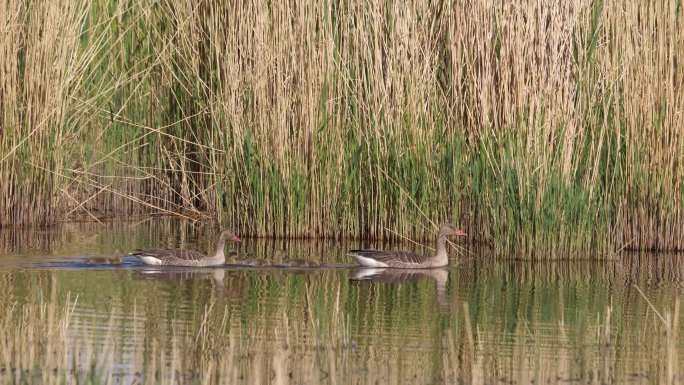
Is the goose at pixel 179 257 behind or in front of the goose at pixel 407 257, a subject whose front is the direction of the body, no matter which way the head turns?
behind

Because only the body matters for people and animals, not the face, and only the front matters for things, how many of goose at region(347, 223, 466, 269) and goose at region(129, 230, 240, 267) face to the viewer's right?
2

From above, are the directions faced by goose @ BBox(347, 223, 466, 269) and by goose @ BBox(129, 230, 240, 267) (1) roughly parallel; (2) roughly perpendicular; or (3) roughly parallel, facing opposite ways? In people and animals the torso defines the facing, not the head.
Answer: roughly parallel

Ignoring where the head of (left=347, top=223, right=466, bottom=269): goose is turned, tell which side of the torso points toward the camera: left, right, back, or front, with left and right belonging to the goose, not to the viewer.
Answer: right

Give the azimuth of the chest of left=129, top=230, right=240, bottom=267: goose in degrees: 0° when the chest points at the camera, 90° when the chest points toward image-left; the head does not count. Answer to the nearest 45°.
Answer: approximately 270°

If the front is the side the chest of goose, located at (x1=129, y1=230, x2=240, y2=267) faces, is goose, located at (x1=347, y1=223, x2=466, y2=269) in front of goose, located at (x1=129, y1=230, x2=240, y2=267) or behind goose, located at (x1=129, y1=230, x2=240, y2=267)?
in front
